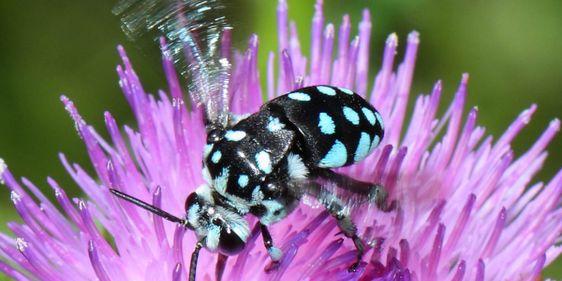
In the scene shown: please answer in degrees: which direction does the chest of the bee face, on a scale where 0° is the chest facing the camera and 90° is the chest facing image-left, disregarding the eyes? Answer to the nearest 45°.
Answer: approximately 45°
